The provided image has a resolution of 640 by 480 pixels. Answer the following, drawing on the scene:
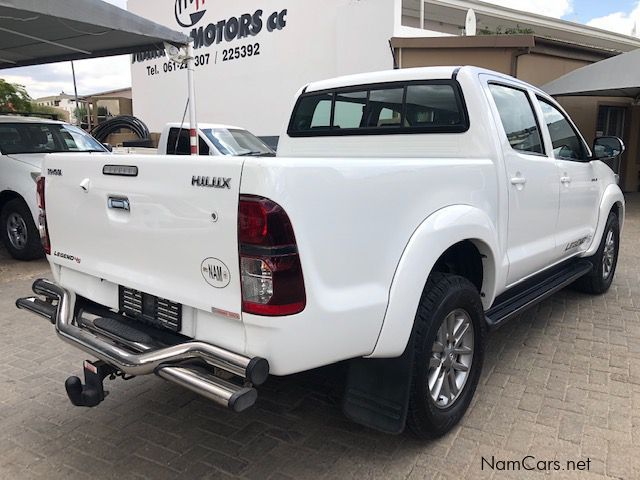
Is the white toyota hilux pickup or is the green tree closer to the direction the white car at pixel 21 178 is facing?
the white toyota hilux pickup

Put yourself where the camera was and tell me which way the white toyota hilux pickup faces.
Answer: facing away from the viewer and to the right of the viewer

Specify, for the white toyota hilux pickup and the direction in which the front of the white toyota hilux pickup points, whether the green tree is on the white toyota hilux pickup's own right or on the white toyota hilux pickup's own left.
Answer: on the white toyota hilux pickup's own left

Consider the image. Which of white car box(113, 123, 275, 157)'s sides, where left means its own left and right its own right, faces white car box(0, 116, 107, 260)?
right

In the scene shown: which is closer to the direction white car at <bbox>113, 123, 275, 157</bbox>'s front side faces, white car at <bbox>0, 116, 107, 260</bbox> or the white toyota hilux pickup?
the white toyota hilux pickup

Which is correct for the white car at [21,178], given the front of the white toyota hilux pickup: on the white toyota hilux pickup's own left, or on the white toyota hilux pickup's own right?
on the white toyota hilux pickup's own left
